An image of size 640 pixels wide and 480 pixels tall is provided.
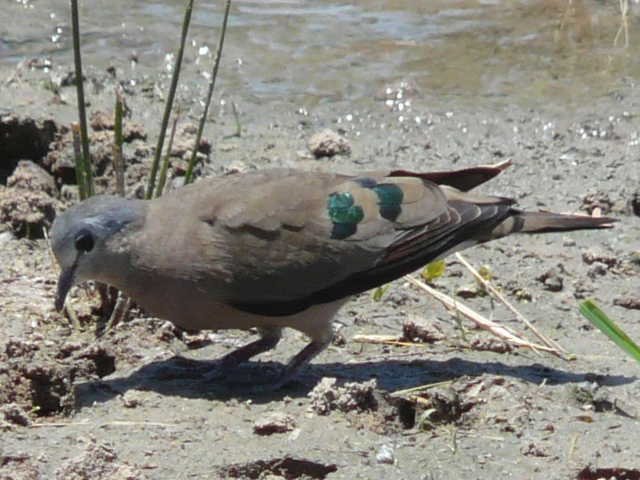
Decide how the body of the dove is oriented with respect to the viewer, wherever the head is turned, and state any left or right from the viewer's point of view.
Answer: facing to the left of the viewer

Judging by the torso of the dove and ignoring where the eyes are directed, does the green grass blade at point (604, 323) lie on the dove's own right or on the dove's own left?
on the dove's own left
